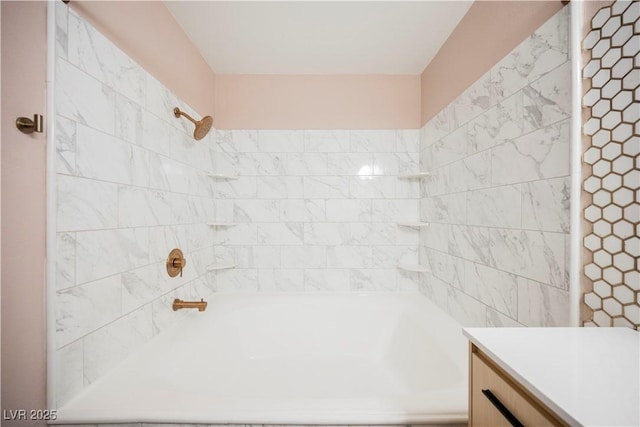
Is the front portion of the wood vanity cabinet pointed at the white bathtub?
no

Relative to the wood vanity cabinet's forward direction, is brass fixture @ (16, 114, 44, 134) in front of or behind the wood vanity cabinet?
in front

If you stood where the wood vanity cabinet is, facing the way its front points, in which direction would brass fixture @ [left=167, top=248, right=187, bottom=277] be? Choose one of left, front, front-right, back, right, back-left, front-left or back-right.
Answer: front-right

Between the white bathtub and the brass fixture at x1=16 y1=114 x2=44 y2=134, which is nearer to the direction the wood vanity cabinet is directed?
the brass fixture

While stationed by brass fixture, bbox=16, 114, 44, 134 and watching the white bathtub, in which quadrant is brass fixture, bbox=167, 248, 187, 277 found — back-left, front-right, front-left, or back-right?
front-left

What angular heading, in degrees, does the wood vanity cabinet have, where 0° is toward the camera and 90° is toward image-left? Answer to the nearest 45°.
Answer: approximately 45°

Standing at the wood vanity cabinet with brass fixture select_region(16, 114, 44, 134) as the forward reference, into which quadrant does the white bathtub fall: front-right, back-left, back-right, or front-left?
front-right
